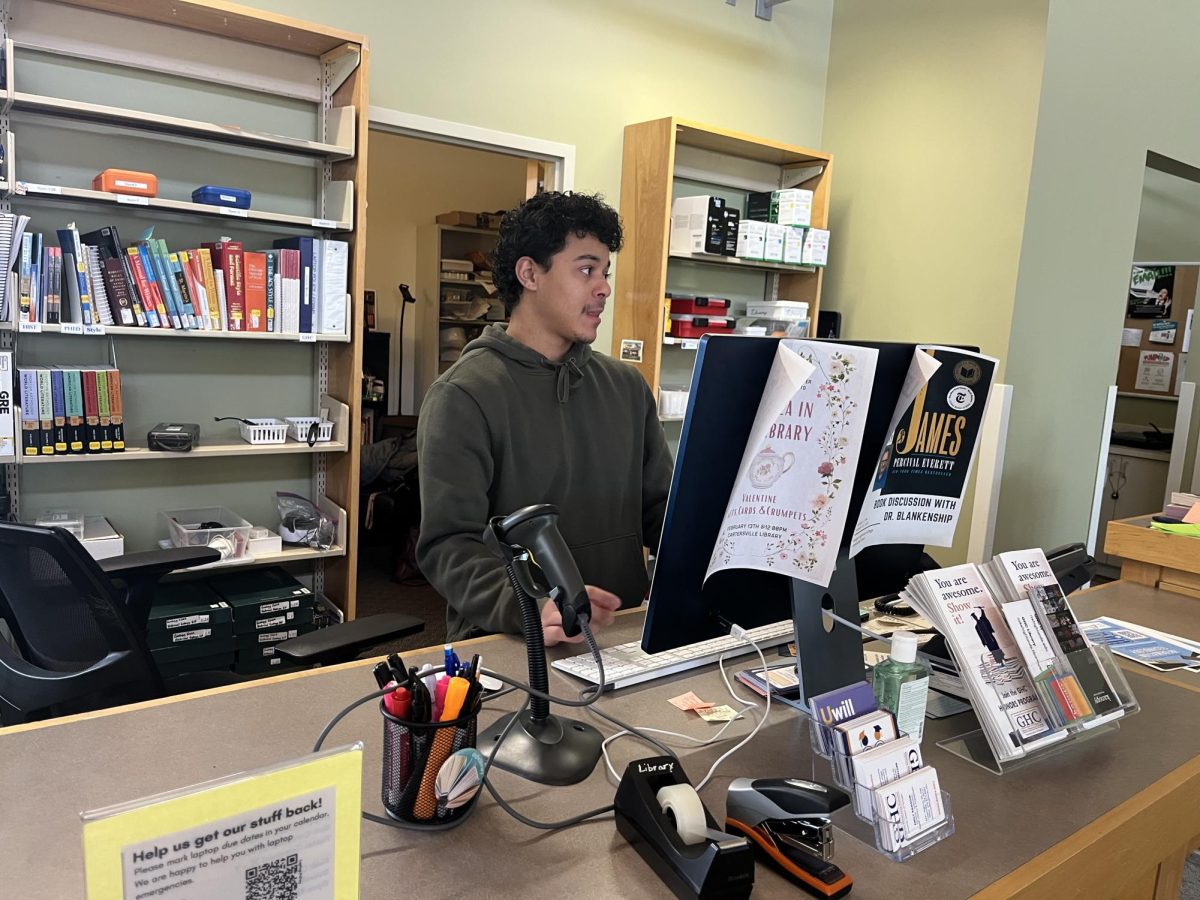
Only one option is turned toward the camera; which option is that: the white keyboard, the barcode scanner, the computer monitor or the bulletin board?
the bulletin board

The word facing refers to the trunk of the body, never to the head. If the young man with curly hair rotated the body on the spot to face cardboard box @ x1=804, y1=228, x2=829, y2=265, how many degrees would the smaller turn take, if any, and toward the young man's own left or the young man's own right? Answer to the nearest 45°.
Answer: approximately 90° to the young man's own left

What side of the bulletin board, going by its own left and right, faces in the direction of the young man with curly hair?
front

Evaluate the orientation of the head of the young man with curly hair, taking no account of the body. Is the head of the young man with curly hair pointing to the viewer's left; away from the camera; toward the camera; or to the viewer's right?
to the viewer's right

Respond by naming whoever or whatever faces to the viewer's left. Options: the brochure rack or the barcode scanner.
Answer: the barcode scanner

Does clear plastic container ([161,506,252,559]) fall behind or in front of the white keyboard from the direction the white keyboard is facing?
in front

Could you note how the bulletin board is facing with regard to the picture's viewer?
facing the viewer

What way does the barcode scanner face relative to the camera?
to the viewer's left

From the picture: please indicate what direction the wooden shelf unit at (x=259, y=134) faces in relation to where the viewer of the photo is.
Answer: facing the viewer and to the right of the viewer

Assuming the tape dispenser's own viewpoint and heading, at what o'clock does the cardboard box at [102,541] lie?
The cardboard box is roughly at 6 o'clock from the tape dispenser.

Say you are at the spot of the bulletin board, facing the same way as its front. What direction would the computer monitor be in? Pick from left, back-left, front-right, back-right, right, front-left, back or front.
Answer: front

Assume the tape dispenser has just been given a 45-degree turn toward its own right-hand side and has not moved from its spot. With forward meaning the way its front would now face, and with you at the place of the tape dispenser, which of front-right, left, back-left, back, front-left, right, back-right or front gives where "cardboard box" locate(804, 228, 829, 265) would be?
back

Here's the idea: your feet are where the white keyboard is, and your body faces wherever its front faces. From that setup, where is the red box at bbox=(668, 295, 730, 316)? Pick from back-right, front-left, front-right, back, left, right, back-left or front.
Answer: front-right

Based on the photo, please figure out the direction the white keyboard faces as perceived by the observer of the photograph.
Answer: facing away from the viewer and to the left of the viewer

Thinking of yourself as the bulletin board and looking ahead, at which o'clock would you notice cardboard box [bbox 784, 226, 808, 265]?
The cardboard box is roughly at 1 o'clock from the bulletin board.
